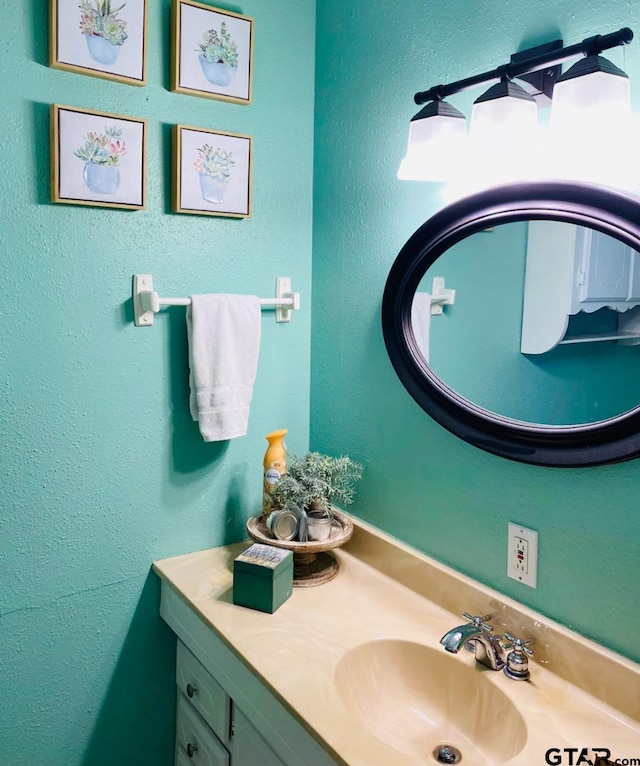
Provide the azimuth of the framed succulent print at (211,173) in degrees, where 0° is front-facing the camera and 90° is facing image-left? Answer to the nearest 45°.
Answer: approximately 315°

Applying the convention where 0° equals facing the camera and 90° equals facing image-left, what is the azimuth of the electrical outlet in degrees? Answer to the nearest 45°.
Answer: approximately 45°

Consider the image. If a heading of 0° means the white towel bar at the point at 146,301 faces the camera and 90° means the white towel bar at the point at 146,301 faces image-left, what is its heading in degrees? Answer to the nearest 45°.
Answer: approximately 315°

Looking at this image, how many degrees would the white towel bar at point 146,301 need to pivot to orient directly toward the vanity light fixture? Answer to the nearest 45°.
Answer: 0° — it already faces it

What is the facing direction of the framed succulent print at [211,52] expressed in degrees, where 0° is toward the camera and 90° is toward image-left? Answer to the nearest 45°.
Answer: approximately 315°
